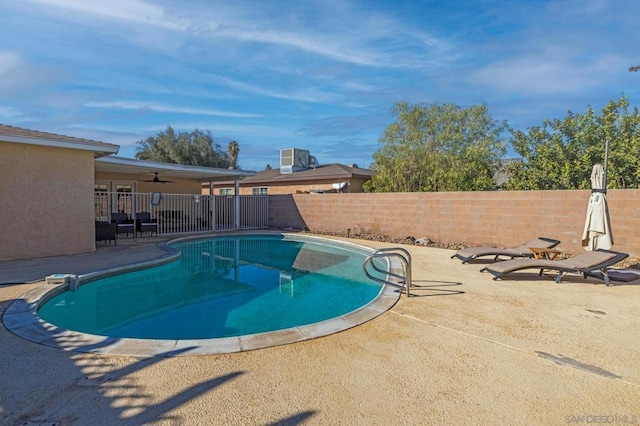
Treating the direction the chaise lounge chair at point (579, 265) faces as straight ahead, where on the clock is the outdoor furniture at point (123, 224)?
The outdoor furniture is roughly at 12 o'clock from the chaise lounge chair.

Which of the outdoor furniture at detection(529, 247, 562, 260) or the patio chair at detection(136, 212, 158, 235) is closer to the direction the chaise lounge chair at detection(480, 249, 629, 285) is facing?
the patio chair

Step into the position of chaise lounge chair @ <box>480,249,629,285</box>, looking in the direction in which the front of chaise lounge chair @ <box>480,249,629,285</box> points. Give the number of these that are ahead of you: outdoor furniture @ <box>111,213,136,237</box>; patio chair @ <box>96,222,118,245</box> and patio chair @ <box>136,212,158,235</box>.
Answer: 3

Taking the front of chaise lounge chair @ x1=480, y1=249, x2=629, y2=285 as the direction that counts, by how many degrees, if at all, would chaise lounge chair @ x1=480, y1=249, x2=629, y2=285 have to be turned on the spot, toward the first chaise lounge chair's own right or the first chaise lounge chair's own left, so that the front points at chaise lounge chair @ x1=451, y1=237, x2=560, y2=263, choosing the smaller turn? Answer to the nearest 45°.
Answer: approximately 45° to the first chaise lounge chair's own right

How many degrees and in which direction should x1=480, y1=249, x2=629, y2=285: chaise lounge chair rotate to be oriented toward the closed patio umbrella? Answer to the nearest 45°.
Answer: approximately 135° to its right

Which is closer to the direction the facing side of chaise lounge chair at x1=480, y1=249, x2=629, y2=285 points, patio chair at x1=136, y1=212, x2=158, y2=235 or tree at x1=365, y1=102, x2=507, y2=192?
the patio chair

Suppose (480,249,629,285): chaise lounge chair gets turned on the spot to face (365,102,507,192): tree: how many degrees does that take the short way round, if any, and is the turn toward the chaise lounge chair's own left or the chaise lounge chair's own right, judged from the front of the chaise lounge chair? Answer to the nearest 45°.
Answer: approximately 45° to the chaise lounge chair's own right

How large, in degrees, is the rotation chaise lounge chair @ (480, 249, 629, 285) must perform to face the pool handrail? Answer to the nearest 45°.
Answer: approximately 45° to its left

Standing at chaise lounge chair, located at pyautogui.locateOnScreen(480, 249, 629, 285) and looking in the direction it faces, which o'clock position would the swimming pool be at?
The swimming pool is roughly at 11 o'clock from the chaise lounge chair.

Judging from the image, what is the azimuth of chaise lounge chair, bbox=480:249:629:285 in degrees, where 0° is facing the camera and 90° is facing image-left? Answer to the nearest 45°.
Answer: approximately 90°
